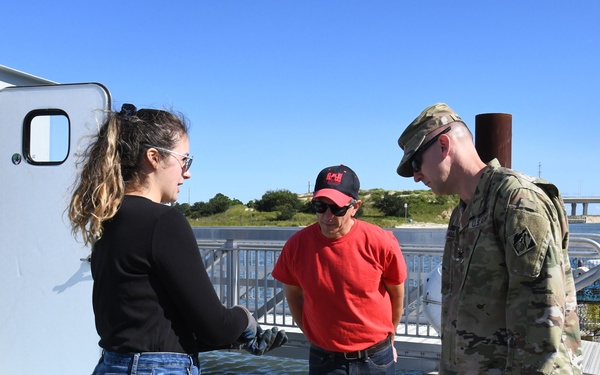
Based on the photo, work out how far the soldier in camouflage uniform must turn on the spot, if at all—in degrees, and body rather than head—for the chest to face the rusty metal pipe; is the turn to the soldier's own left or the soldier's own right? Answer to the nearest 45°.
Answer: approximately 135° to the soldier's own right

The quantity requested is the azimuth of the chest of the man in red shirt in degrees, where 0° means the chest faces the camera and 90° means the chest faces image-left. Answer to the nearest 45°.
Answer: approximately 0°

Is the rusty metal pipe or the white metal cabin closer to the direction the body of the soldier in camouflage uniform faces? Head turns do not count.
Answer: the white metal cabin

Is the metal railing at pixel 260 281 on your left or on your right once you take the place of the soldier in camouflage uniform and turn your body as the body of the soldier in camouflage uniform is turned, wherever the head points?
on your right

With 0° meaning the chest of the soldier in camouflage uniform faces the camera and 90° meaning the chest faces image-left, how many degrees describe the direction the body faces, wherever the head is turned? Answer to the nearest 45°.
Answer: approximately 45°

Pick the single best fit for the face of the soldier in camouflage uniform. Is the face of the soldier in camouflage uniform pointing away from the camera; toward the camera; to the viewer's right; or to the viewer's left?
to the viewer's left

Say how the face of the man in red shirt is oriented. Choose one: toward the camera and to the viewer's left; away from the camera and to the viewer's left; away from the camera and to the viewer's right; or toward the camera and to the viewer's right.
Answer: toward the camera and to the viewer's left

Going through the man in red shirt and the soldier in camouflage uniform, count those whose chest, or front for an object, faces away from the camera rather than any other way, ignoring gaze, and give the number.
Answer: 0
